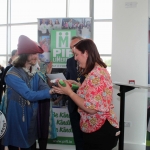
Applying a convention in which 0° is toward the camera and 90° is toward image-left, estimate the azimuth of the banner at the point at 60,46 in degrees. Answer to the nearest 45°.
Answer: approximately 0°

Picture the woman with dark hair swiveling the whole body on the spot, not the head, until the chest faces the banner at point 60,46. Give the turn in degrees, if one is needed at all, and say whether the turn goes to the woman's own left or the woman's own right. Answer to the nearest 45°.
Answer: approximately 90° to the woman's own right

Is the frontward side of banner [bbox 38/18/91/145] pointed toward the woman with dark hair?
yes

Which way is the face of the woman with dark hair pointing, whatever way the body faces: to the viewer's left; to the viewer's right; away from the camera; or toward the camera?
to the viewer's left

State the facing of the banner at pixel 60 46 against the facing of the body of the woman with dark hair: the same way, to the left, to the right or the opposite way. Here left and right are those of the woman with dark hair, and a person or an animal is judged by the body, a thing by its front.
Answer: to the left

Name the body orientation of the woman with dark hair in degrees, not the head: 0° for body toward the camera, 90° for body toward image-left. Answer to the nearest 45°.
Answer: approximately 90°

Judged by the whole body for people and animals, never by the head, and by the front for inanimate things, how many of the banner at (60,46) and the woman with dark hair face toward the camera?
1
